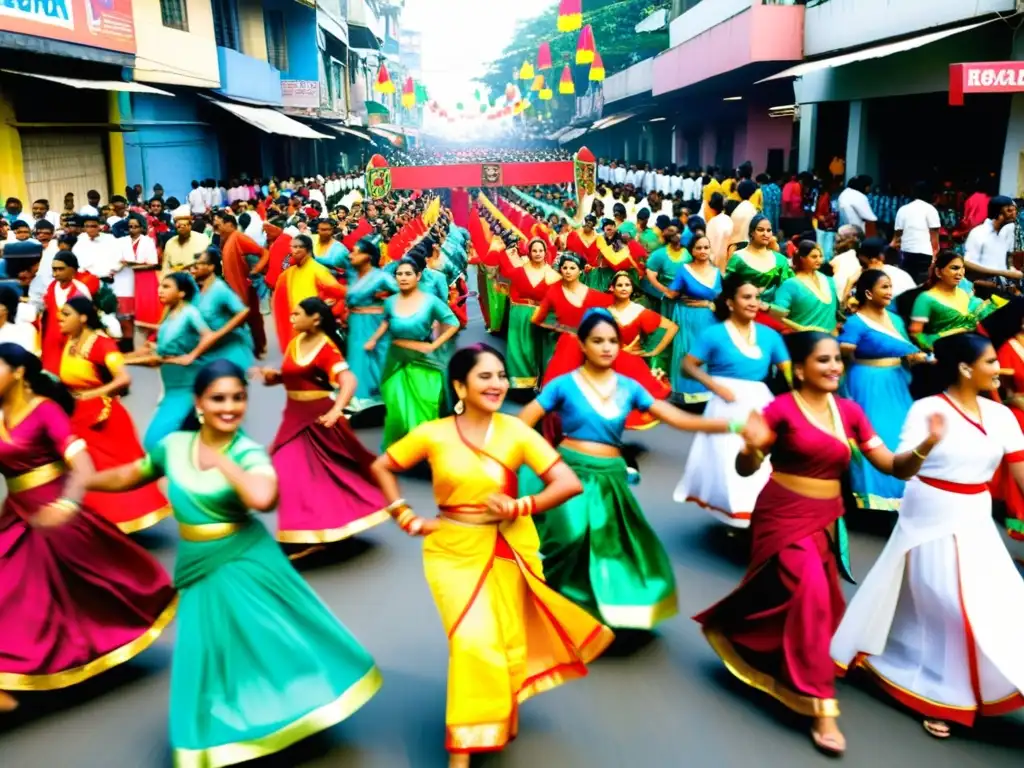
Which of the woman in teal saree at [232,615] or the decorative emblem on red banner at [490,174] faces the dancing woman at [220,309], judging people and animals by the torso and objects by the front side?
the decorative emblem on red banner

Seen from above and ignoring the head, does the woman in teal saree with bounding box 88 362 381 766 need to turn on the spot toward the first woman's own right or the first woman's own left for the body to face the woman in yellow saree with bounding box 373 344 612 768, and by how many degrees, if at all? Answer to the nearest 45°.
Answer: approximately 90° to the first woman's own left

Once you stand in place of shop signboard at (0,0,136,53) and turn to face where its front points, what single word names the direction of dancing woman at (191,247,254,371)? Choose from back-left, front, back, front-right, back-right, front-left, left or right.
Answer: front-right

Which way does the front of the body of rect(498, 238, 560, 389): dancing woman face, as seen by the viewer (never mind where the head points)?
toward the camera

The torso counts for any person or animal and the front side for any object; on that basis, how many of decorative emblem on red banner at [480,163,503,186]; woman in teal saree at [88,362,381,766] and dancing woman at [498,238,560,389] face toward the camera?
3

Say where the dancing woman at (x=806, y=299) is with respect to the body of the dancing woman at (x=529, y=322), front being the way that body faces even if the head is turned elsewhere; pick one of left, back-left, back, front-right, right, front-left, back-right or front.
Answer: front-left

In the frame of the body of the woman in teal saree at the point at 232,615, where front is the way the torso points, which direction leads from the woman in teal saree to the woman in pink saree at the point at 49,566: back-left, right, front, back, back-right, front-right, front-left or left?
back-right

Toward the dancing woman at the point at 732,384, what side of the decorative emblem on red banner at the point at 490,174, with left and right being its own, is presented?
front

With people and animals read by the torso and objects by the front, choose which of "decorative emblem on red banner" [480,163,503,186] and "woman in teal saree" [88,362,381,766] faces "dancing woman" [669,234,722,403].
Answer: the decorative emblem on red banner

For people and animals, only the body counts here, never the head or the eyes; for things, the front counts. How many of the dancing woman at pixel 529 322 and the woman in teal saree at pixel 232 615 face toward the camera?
2

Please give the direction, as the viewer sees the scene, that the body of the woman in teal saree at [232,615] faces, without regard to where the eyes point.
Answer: toward the camera

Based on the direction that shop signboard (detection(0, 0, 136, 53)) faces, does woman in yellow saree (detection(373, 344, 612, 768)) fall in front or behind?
in front

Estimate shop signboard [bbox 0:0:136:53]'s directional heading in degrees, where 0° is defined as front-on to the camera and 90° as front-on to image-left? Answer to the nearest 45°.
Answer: approximately 315°
